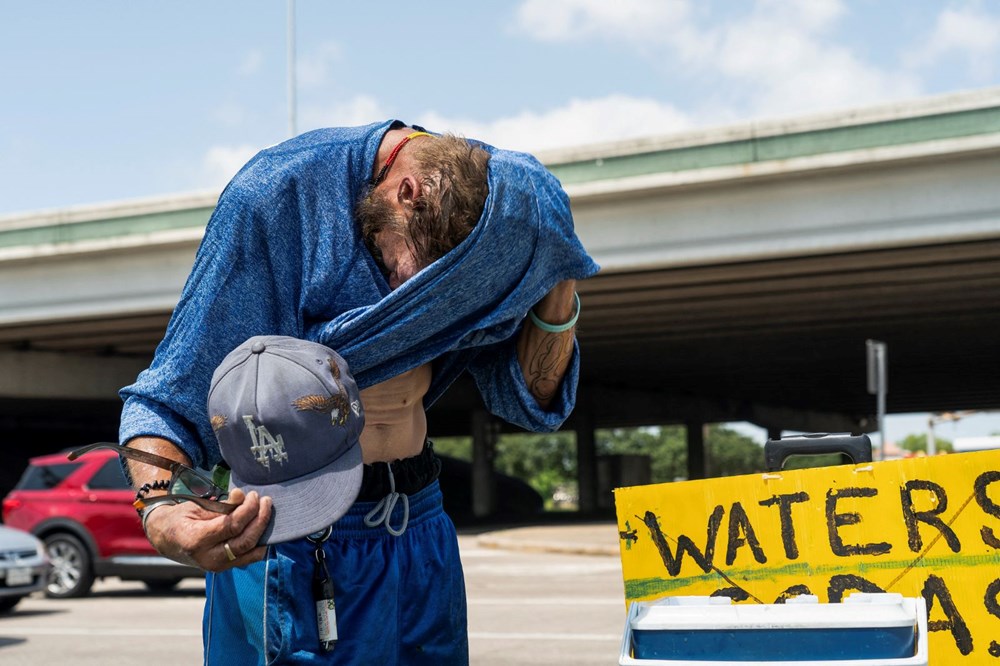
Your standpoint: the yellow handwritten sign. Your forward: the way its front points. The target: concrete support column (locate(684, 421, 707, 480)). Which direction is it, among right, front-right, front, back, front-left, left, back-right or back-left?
back

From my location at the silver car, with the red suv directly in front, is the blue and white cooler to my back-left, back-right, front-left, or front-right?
back-right

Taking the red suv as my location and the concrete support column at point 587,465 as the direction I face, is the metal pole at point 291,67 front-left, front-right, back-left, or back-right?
front-left

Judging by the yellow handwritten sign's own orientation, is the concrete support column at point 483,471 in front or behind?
behind

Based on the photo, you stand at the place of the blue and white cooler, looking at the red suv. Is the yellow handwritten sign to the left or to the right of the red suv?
right

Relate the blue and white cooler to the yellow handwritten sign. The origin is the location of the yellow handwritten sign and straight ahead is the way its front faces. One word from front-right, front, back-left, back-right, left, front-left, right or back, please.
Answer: front

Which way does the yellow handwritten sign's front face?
toward the camera

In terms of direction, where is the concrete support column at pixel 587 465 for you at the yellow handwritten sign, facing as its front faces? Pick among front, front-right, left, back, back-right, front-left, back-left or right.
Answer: back

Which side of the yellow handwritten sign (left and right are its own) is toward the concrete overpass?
back

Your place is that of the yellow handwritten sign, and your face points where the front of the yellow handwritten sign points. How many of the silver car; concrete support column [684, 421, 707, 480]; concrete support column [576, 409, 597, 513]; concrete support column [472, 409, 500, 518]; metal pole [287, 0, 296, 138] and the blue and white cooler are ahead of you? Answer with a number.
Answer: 1

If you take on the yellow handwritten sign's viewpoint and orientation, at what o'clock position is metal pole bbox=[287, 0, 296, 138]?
The metal pole is roughly at 5 o'clock from the yellow handwritten sign.

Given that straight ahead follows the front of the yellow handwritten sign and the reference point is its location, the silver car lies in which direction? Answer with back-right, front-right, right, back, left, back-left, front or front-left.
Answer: back-right

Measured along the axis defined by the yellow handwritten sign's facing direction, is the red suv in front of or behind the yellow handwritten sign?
behind
